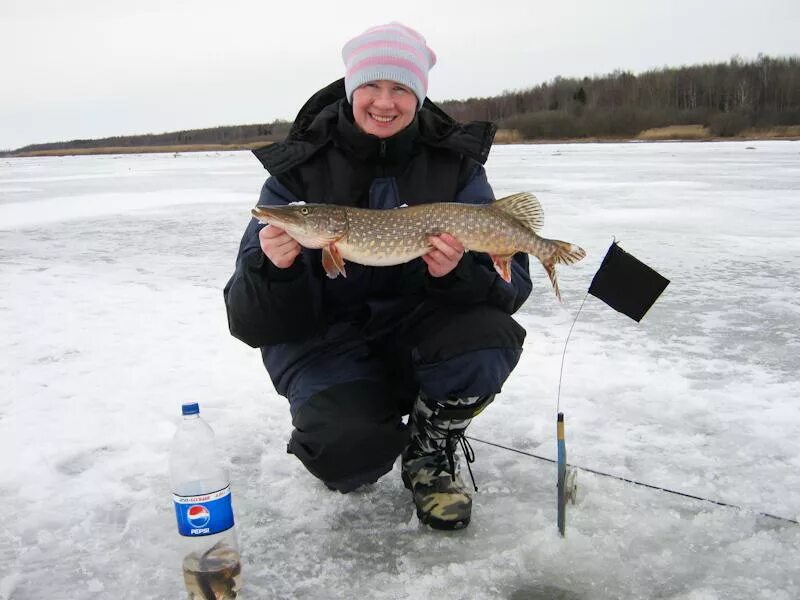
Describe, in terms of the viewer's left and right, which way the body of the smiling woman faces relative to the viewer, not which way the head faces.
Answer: facing the viewer

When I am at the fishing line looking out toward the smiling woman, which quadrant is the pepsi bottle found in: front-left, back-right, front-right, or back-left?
front-left

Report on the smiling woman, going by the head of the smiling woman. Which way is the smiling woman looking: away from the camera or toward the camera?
toward the camera

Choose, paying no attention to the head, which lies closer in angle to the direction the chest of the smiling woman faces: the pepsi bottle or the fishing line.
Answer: the pepsi bottle

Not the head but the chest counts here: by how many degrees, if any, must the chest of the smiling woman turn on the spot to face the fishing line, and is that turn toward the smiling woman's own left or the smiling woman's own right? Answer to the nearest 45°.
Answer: approximately 90° to the smiling woman's own left

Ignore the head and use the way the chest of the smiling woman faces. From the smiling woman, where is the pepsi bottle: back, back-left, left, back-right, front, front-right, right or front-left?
front-right

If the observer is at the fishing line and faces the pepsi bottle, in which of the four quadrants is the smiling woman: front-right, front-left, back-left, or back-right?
front-right
